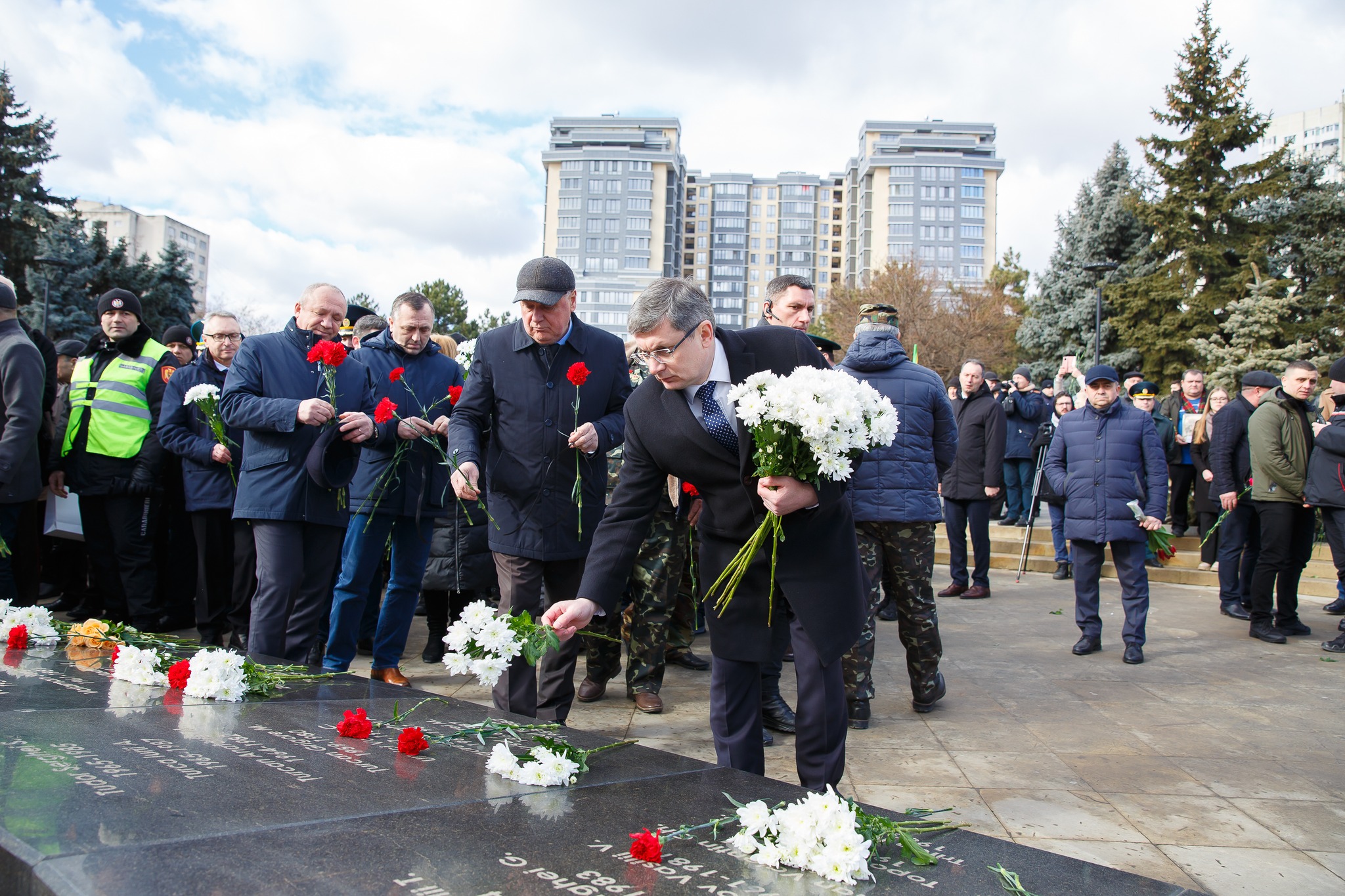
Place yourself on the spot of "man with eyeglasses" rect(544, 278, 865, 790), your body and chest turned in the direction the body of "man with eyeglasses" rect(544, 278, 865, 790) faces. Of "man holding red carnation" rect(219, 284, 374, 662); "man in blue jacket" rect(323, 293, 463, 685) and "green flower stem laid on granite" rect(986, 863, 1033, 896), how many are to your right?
2

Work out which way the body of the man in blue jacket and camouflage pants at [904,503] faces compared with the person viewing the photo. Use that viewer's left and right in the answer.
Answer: facing away from the viewer

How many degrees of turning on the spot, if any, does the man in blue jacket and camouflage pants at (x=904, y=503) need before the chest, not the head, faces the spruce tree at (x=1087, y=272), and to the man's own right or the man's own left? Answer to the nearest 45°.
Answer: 0° — they already face it

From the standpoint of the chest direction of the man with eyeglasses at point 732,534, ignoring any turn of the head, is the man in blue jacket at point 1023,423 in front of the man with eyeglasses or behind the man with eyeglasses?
behind

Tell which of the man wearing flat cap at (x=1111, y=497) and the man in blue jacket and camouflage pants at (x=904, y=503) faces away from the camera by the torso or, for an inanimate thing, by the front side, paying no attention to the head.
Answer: the man in blue jacket and camouflage pants

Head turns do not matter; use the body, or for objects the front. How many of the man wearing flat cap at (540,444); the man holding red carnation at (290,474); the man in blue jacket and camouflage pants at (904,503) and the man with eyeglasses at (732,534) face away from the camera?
1

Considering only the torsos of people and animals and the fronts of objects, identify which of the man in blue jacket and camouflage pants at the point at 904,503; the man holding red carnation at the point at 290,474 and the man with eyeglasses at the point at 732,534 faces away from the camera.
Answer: the man in blue jacket and camouflage pants

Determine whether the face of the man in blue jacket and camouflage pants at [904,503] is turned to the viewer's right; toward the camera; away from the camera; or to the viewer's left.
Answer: away from the camera
